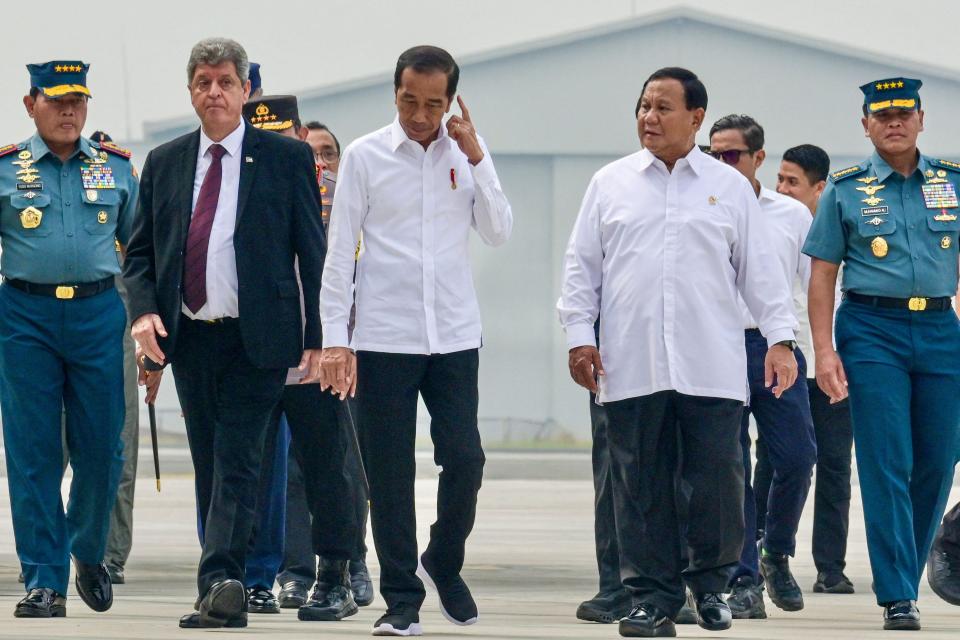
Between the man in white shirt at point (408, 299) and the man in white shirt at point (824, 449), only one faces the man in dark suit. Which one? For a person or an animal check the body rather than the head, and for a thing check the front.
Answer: the man in white shirt at point (824, 449)

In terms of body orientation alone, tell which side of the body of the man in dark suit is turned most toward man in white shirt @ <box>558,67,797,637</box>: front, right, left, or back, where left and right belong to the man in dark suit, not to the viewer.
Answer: left

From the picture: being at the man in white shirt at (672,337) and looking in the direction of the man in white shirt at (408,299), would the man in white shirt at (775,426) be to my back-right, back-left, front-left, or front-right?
back-right

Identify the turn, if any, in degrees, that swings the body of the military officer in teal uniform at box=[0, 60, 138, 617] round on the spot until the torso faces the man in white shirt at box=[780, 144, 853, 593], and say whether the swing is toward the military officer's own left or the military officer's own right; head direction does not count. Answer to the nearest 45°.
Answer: approximately 90° to the military officer's own left

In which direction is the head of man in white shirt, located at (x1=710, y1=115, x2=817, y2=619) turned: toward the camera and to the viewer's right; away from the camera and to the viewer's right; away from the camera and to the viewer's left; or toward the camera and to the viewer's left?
toward the camera and to the viewer's left

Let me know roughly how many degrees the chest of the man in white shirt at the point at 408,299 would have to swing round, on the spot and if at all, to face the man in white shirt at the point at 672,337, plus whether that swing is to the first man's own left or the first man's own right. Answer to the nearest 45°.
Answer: approximately 90° to the first man's own left

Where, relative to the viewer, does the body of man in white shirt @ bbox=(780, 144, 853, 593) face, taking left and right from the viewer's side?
facing the viewer and to the left of the viewer

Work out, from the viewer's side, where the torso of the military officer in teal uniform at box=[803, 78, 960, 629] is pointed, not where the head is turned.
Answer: toward the camera

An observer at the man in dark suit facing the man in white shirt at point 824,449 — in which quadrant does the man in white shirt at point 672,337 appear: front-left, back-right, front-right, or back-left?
front-right

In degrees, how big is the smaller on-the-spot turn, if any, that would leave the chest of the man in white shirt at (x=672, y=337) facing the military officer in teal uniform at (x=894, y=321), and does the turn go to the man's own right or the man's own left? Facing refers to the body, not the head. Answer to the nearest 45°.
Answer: approximately 135° to the man's own left

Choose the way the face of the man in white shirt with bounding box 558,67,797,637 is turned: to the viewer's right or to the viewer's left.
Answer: to the viewer's left

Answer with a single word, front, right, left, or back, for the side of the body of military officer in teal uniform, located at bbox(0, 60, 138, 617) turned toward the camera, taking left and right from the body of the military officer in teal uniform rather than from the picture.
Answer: front
